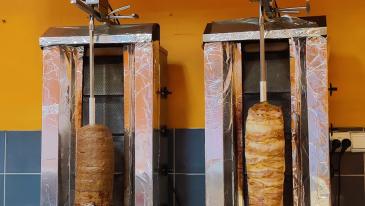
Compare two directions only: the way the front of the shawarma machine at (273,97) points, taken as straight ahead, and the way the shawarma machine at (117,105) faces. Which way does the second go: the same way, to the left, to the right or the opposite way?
the same way

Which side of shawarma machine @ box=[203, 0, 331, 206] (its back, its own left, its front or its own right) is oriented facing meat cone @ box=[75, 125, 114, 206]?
right

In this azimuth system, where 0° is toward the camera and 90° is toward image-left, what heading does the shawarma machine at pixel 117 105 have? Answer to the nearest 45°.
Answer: approximately 0°

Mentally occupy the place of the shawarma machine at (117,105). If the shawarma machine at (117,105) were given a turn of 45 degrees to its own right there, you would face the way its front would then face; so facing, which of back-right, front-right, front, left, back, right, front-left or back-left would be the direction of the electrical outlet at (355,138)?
back-left

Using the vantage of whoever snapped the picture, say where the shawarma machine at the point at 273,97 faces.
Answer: facing the viewer

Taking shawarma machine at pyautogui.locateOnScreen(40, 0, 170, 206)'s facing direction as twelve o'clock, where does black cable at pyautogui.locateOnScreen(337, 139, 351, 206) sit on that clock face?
The black cable is roughly at 9 o'clock from the shawarma machine.

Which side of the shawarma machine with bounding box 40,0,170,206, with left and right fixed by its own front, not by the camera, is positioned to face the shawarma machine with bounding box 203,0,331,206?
left

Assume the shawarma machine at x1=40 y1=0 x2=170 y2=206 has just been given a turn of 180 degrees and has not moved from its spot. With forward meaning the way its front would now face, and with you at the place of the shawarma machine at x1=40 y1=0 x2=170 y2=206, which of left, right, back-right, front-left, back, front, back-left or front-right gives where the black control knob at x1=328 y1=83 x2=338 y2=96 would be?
right

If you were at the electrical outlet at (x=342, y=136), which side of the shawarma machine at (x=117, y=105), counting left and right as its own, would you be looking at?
left

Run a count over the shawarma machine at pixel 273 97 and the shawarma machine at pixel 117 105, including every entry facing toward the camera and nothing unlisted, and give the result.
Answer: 2

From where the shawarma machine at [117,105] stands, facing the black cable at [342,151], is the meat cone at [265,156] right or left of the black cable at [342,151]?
right
